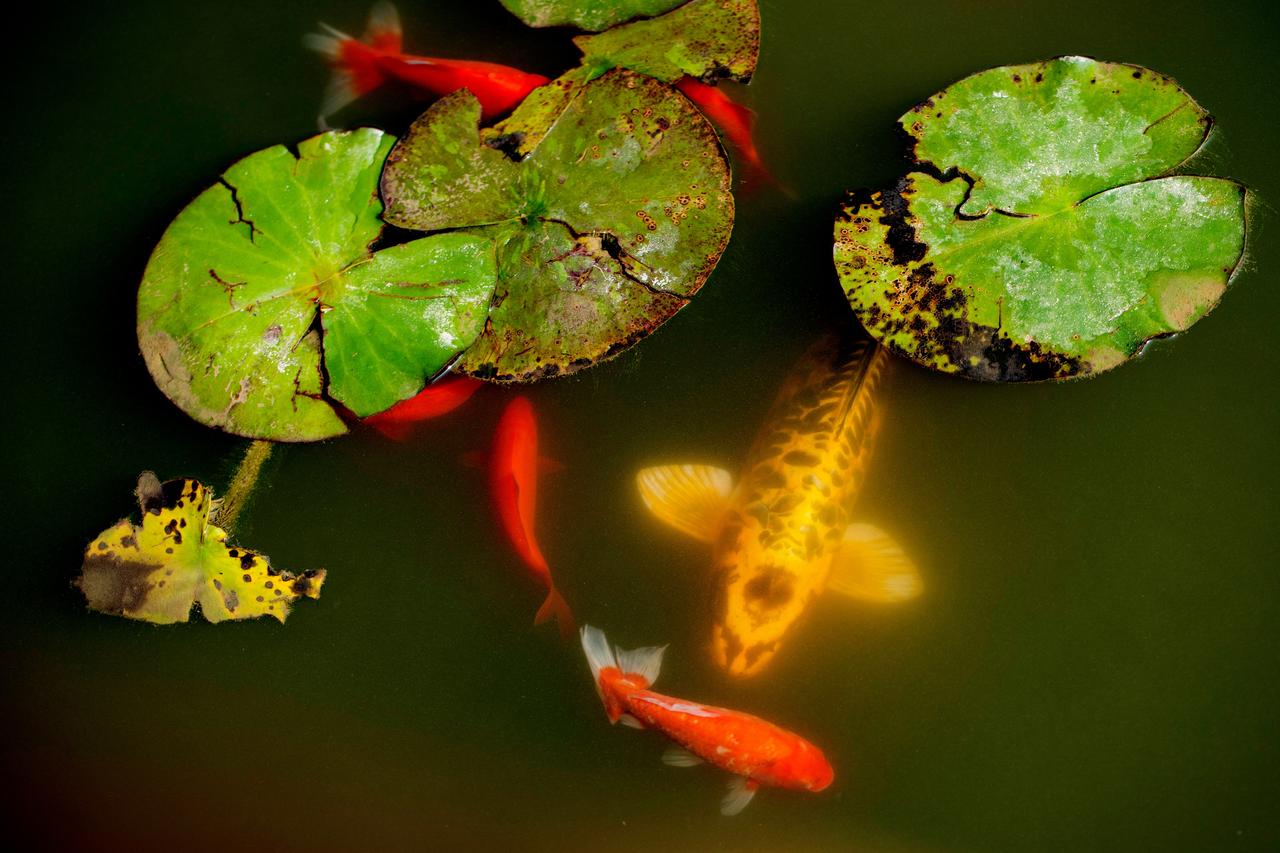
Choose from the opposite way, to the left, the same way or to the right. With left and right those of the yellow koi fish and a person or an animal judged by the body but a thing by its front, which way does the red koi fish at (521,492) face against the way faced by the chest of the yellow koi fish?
the opposite way

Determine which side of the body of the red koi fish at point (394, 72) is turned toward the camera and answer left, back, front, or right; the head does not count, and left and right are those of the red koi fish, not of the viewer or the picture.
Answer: right

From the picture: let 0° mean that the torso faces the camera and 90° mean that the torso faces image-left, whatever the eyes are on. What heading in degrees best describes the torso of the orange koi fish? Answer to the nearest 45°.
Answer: approximately 315°

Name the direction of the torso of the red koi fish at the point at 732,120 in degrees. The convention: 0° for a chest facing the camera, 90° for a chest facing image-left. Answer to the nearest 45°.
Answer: approximately 135°

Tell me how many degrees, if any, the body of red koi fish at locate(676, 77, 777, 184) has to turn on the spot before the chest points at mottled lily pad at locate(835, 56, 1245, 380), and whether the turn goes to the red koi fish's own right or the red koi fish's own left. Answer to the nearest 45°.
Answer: approximately 180°

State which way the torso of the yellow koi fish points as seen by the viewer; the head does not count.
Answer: toward the camera

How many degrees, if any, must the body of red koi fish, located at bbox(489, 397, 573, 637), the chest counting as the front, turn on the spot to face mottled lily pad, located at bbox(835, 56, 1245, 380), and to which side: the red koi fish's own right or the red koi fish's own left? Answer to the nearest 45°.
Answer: approximately 90° to the red koi fish's own right

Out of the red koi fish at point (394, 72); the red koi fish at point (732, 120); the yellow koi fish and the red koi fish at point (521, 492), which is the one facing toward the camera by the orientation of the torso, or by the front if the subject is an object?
the yellow koi fish

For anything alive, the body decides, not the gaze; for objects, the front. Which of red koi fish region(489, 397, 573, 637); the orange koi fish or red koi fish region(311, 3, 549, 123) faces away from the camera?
red koi fish region(489, 397, 573, 637)

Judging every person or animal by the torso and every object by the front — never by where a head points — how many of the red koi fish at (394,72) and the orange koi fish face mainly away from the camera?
0

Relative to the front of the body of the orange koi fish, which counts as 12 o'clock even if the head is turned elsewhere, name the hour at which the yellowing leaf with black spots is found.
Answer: The yellowing leaf with black spots is roughly at 5 o'clock from the orange koi fish.

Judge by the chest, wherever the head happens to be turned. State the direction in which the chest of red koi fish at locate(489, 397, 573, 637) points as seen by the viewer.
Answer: away from the camera
